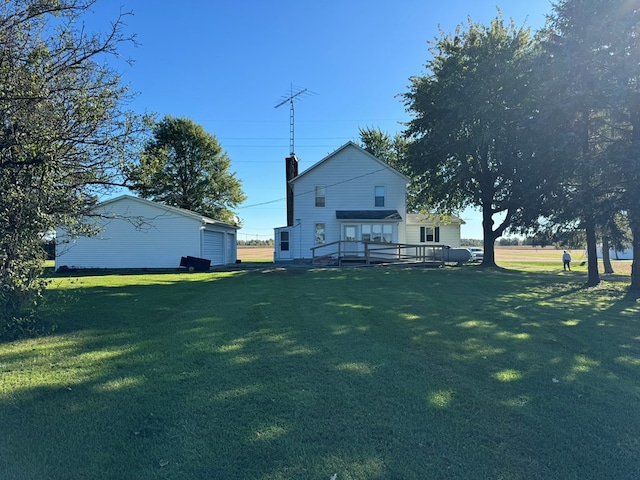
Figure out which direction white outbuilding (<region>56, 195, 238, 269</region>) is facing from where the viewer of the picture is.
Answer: facing to the right of the viewer

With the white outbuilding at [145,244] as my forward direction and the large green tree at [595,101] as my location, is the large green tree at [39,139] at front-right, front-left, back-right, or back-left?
front-left

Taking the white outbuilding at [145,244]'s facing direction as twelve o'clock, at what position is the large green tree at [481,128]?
The large green tree is roughly at 1 o'clock from the white outbuilding.

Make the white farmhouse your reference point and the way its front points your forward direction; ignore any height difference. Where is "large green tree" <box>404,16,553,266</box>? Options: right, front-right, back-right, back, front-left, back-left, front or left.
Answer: front-left

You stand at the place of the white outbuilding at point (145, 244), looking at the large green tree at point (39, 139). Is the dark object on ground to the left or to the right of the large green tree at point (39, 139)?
left

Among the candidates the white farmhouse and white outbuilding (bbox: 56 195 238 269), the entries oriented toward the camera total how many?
1

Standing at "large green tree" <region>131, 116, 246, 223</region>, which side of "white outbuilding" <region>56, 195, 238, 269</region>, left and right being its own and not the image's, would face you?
left

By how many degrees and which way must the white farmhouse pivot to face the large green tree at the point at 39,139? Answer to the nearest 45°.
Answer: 0° — it already faces it

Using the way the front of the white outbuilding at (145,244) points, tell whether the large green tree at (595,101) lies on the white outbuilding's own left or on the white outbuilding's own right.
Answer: on the white outbuilding's own right

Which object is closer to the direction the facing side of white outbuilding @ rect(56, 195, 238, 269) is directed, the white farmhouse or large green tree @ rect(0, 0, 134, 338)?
the white farmhouse

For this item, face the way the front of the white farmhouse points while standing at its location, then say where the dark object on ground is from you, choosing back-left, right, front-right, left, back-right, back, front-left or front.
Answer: front-right

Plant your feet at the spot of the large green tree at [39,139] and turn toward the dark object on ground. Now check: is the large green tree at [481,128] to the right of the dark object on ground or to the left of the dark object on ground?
right

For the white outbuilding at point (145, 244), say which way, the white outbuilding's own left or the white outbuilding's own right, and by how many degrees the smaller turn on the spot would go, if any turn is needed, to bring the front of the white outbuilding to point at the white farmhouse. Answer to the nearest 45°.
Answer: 0° — it already faces it

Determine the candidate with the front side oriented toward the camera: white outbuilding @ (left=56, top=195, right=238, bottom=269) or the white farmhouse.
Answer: the white farmhouse

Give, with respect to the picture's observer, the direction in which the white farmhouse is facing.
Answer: facing the viewer
